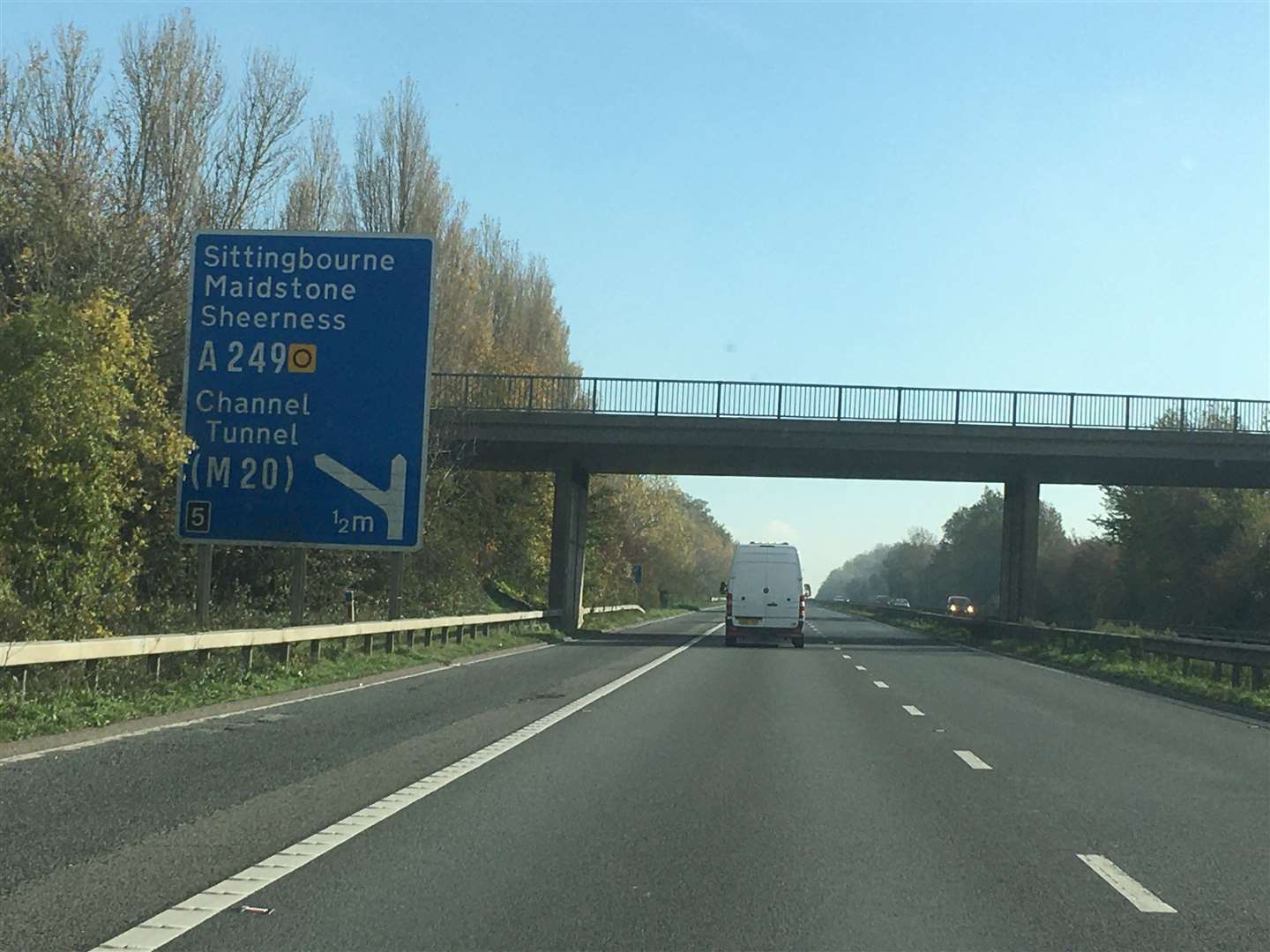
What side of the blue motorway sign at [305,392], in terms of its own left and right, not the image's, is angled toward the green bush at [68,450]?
right

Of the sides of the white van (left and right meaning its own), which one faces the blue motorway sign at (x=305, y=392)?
back

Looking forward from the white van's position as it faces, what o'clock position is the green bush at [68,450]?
The green bush is roughly at 7 o'clock from the white van.

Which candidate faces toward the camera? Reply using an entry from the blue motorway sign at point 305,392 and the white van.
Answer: the blue motorway sign

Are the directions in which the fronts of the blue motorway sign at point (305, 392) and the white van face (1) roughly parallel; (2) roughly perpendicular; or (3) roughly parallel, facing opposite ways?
roughly parallel, facing opposite ways

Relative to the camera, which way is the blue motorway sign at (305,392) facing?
toward the camera

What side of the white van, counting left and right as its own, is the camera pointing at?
back

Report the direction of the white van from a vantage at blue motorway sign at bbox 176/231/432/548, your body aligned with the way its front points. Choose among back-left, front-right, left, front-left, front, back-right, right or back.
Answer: back-left

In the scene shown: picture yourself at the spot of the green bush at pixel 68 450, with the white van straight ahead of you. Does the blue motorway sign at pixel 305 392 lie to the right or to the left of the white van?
right
